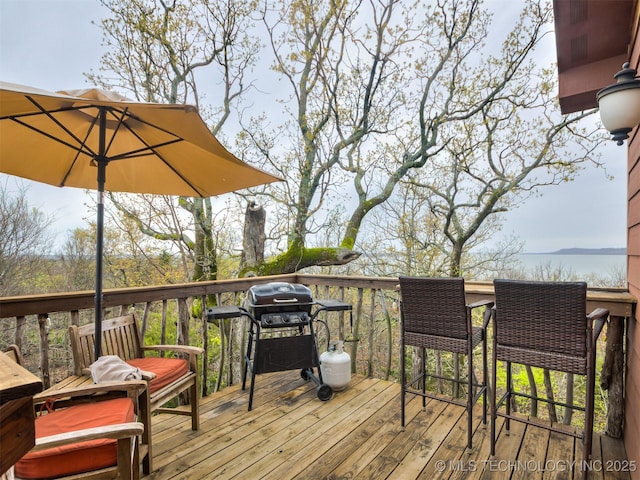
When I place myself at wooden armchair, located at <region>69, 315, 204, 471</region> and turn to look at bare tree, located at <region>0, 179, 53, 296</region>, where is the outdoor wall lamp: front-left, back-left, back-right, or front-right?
back-right

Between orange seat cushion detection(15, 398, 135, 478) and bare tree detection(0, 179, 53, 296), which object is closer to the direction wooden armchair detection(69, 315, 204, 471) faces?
the orange seat cushion

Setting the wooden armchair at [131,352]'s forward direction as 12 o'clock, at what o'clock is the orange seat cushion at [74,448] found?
The orange seat cushion is roughly at 2 o'clock from the wooden armchair.

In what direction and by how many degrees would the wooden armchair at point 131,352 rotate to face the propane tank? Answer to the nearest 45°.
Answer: approximately 45° to its left

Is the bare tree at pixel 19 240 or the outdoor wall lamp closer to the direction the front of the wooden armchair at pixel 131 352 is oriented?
the outdoor wall lamp

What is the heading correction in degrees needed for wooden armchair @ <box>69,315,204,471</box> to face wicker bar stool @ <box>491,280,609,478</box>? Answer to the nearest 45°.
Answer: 0° — it already faces it

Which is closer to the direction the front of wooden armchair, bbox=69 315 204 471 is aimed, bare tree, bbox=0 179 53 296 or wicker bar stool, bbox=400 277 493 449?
the wicker bar stool

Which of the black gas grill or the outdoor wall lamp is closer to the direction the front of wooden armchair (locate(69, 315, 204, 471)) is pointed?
the outdoor wall lamp

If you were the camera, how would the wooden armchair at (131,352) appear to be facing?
facing the viewer and to the right of the viewer

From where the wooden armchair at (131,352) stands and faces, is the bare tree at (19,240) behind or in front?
behind
